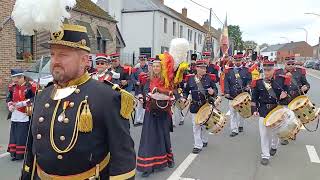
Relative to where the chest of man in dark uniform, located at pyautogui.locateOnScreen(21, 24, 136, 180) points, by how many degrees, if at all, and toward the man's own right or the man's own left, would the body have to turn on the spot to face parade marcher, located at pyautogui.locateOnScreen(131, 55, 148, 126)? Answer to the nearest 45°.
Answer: approximately 135° to the man's own right

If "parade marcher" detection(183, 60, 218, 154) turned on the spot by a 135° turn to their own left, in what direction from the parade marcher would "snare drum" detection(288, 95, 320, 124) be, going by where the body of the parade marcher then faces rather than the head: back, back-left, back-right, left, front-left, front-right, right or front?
front-right

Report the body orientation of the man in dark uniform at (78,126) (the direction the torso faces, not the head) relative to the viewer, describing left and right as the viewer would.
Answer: facing the viewer and to the left of the viewer

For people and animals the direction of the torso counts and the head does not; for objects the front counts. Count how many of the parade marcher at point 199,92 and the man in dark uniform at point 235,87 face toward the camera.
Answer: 2

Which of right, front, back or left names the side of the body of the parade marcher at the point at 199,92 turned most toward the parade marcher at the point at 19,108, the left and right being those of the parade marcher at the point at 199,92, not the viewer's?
right

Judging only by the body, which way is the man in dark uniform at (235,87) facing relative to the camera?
toward the camera

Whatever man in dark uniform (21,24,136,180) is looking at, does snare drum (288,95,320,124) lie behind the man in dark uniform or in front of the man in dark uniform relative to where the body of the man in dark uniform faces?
behind

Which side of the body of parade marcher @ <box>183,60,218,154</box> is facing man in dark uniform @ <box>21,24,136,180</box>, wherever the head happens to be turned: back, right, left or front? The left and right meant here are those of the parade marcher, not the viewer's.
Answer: front

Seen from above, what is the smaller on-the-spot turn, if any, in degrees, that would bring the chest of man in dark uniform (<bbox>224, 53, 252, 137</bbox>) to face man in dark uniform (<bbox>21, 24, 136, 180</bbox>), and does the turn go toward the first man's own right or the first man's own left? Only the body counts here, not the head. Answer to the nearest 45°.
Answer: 0° — they already face them

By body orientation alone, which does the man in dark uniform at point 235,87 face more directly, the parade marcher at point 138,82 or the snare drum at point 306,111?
the snare drum

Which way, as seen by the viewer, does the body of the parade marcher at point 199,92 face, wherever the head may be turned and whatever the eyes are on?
toward the camera

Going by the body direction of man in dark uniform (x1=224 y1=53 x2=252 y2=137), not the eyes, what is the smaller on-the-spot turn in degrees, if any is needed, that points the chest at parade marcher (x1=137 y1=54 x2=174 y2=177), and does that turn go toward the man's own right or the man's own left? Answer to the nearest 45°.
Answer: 0° — they already face them
